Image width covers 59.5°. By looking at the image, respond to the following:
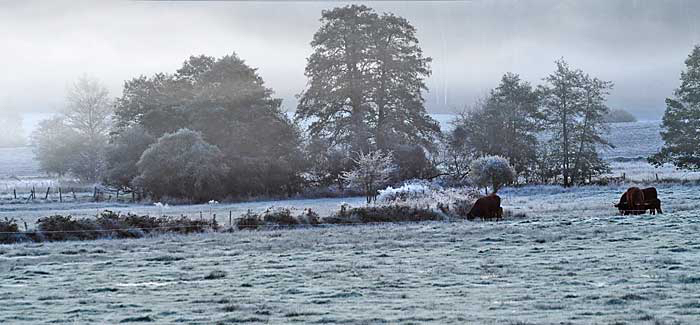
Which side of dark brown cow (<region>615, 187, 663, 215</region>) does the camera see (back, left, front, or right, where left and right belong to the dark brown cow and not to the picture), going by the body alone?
left

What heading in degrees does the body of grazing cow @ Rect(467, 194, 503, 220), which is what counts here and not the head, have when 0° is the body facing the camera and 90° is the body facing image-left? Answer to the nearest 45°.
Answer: approximately 90°

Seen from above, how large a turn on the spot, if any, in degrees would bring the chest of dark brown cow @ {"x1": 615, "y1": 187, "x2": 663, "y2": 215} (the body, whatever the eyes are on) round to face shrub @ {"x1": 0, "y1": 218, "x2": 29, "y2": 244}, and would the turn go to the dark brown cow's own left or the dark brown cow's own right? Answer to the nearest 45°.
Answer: approximately 45° to the dark brown cow's own left

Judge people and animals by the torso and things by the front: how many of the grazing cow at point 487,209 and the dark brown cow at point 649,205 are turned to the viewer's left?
2

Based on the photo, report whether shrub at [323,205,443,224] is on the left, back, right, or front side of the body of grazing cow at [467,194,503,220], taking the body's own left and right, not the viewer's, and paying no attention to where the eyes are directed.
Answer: front

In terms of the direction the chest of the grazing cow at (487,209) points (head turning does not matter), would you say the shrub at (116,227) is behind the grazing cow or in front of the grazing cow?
in front

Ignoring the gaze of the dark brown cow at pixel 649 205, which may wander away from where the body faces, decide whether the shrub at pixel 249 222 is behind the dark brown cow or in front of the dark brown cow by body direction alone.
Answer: in front

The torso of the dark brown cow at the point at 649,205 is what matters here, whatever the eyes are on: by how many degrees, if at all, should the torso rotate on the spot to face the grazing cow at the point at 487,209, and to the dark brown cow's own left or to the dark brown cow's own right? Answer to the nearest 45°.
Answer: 0° — it already faces it

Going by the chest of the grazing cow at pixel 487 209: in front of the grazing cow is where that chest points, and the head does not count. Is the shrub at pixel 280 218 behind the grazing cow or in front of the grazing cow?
in front
